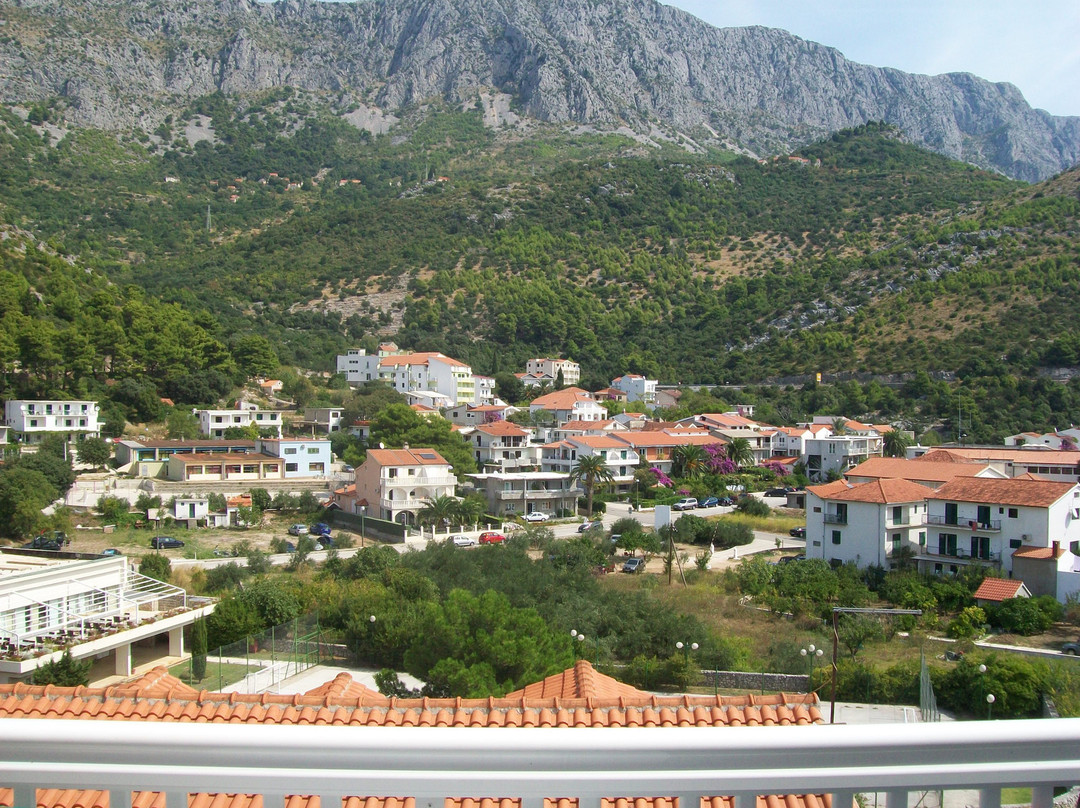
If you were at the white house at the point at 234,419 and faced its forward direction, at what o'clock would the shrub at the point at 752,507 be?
The shrub is roughly at 10 o'clock from the white house.

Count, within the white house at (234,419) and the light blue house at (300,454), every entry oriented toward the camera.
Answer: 2

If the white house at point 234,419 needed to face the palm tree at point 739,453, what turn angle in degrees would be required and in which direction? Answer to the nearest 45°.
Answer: approximately 90° to its left

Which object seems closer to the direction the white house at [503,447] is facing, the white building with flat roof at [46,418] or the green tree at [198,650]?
the green tree

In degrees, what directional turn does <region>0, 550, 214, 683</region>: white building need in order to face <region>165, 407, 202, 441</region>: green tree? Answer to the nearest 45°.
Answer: approximately 135° to its left
